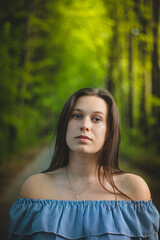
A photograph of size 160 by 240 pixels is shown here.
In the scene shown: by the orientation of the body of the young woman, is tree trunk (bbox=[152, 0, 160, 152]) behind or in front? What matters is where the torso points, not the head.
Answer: behind

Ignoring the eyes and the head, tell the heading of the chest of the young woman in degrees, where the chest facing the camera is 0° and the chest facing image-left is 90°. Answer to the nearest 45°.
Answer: approximately 0°
